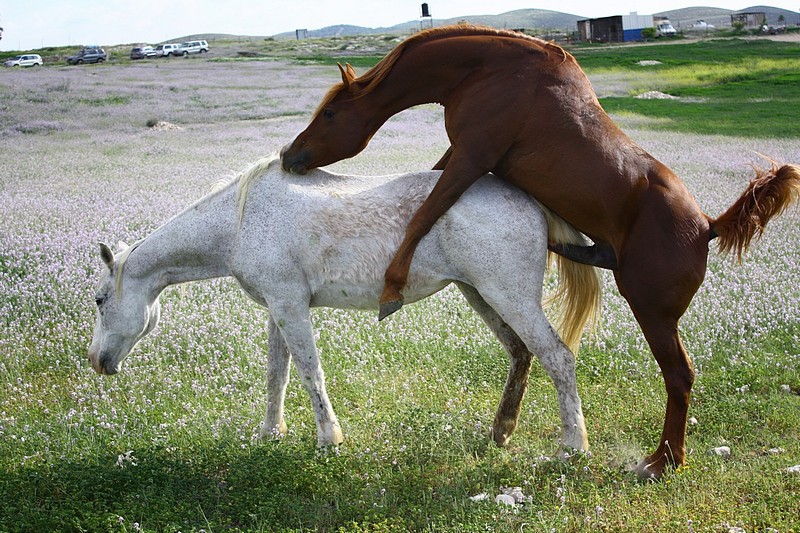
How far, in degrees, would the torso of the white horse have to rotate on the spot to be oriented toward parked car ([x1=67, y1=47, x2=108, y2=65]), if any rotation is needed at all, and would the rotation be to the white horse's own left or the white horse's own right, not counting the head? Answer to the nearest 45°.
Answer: approximately 90° to the white horse's own right

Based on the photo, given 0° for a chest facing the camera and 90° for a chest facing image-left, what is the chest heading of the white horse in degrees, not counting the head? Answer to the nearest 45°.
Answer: approximately 90°

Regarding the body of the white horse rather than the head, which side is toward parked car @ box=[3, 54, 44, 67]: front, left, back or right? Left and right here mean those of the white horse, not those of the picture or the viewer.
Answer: right
